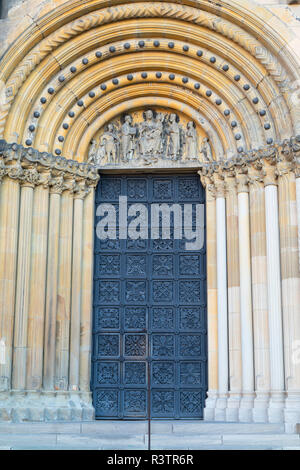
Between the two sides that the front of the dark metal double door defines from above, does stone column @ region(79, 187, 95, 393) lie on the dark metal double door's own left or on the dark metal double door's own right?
on the dark metal double door's own right

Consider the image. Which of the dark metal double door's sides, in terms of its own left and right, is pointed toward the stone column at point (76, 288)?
right

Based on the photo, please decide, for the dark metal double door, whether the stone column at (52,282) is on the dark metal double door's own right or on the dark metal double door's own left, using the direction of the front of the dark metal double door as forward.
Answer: on the dark metal double door's own right

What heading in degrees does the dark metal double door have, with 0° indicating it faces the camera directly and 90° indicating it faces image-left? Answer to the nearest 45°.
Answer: approximately 0°

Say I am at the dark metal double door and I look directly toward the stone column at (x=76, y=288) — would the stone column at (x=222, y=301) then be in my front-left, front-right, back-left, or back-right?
back-left

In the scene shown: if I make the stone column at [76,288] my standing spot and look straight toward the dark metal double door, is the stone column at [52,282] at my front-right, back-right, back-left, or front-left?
back-right

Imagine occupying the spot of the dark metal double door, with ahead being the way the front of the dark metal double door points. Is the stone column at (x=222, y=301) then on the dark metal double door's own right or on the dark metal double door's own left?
on the dark metal double door's own left
